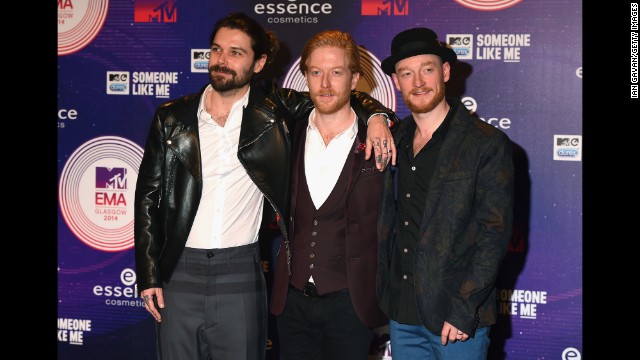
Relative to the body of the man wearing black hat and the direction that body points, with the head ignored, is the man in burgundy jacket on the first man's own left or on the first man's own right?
on the first man's own right

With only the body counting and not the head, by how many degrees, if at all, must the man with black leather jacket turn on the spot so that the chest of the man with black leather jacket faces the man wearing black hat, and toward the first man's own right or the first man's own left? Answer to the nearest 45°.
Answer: approximately 45° to the first man's own left

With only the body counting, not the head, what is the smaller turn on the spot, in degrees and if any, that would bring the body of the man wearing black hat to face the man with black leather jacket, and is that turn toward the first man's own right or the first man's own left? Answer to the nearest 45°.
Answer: approximately 45° to the first man's own right

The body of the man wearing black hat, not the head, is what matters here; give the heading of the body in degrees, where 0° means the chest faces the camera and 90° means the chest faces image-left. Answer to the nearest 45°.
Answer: approximately 45°

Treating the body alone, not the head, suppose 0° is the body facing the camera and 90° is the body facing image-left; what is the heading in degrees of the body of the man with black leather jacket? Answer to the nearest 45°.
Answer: approximately 0°

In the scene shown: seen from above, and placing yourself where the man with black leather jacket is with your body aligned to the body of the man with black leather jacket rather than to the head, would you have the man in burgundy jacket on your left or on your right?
on your left
